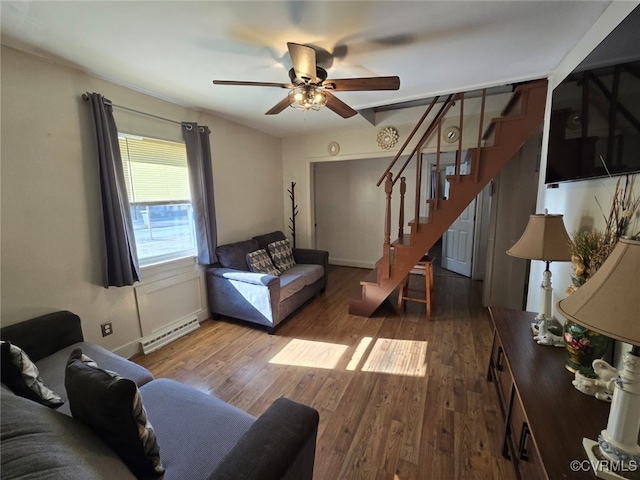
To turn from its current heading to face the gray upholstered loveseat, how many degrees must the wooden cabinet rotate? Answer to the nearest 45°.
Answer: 0° — it already faces it

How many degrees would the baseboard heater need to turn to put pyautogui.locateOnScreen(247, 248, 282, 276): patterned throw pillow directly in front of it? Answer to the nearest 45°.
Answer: approximately 45° to its left

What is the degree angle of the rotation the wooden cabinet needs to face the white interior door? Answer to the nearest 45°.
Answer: approximately 90° to its right

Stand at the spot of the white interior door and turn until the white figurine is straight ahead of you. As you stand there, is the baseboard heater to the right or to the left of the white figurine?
right

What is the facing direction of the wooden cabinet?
to the viewer's left

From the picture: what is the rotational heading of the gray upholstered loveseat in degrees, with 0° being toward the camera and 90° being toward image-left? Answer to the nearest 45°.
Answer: approximately 315°

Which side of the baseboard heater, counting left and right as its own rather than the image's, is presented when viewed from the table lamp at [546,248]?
front

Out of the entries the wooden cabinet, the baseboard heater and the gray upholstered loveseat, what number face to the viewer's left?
1

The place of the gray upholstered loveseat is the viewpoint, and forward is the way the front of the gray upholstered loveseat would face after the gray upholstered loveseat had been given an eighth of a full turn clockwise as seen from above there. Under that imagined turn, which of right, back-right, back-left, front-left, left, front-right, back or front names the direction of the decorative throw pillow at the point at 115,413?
front

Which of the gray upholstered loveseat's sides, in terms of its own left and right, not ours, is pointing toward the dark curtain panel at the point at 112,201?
right

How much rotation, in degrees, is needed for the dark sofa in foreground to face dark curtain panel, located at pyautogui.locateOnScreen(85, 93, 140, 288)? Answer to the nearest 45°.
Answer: approximately 45° to its left

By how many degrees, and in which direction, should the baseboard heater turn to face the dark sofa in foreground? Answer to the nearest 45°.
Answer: approximately 45° to its right

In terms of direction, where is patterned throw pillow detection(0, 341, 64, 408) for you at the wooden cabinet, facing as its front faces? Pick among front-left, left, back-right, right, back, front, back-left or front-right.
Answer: front-left

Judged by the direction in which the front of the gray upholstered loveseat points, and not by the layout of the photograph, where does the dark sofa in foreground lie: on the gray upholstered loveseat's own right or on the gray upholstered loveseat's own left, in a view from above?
on the gray upholstered loveseat's own right

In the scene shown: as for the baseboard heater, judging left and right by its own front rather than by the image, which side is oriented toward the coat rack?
left
